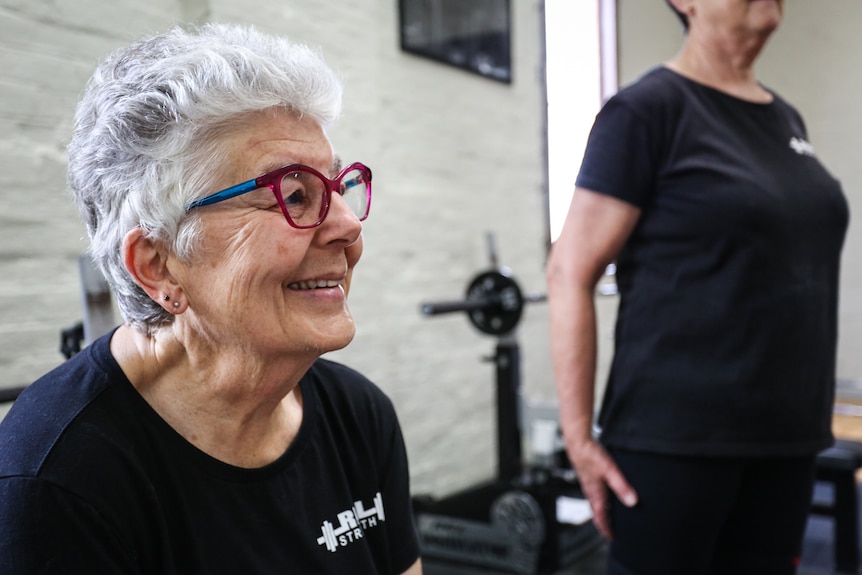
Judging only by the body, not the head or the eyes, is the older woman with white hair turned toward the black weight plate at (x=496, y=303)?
no

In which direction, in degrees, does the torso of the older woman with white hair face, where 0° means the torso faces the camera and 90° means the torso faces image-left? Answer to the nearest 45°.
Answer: approximately 315°

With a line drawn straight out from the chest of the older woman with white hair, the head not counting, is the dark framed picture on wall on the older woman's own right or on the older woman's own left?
on the older woman's own left

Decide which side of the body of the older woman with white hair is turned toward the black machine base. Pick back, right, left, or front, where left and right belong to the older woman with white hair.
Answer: left
